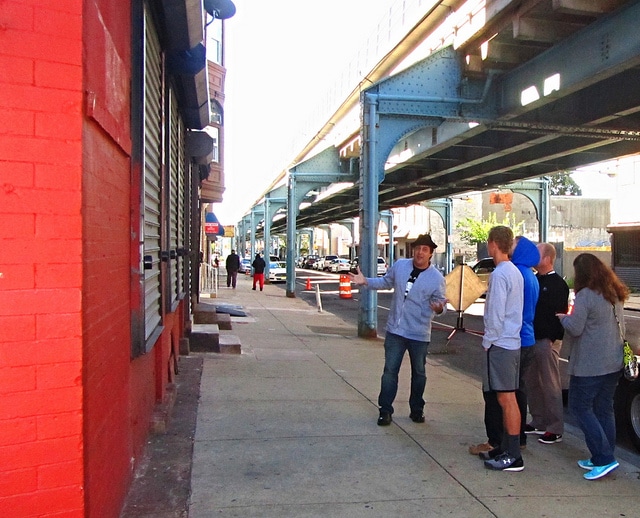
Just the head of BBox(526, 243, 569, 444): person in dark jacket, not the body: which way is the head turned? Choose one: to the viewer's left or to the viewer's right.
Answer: to the viewer's left

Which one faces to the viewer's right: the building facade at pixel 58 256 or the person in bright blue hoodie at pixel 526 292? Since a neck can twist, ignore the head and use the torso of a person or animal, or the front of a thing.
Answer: the building facade

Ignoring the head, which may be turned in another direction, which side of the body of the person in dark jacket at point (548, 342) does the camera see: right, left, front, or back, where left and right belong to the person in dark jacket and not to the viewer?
left

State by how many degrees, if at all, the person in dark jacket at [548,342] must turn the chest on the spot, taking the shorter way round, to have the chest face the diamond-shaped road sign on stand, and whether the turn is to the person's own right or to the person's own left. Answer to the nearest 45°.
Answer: approximately 90° to the person's own right

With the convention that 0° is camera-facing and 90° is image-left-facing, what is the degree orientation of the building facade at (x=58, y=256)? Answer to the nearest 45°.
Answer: approximately 270°

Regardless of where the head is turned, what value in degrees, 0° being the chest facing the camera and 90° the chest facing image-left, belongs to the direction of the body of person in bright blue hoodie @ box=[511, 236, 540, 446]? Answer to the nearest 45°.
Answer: approximately 90°
